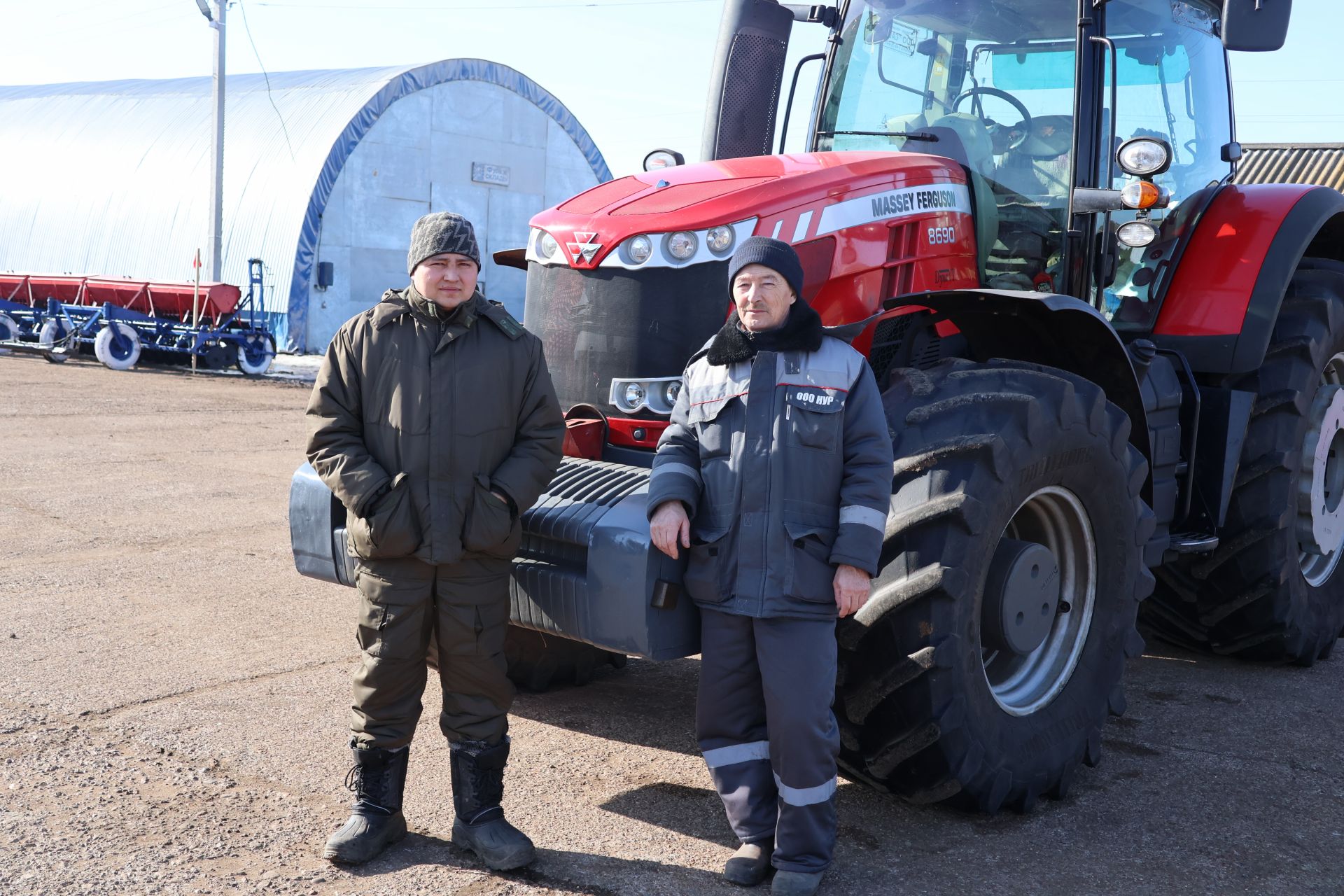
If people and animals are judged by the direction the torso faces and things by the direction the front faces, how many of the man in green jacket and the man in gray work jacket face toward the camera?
2

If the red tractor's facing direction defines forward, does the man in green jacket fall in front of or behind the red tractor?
in front

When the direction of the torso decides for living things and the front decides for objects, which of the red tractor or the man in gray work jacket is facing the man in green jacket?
the red tractor

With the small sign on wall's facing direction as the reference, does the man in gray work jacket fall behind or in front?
in front

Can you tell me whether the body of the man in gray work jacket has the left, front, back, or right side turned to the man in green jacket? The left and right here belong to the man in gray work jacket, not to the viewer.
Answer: right

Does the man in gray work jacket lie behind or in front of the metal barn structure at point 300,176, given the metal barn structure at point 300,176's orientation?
in front

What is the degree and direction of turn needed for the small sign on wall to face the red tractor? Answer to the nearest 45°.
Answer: approximately 45° to its right

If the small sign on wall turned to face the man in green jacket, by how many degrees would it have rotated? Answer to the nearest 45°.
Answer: approximately 45° to its right

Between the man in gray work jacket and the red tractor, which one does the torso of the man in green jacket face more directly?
the man in gray work jacket

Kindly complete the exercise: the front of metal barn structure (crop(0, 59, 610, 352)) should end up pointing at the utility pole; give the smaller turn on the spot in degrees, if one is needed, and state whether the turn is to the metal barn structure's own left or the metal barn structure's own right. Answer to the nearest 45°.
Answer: approximately 90° to the metal barn structure's own right

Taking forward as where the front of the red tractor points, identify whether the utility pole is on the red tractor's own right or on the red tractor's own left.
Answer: on the red tractor's own right

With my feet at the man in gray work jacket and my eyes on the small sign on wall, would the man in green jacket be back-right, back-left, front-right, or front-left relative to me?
front-left

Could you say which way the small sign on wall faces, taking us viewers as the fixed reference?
facing the viewer and to the right of the viewer

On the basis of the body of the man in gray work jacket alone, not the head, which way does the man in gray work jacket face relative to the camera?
toward the camera
